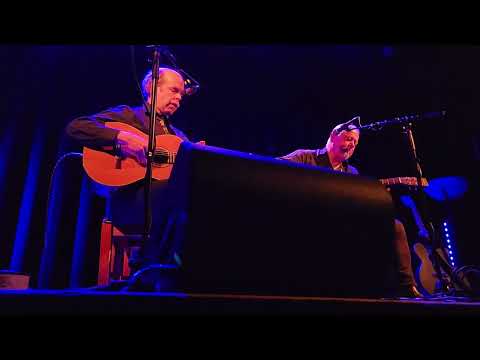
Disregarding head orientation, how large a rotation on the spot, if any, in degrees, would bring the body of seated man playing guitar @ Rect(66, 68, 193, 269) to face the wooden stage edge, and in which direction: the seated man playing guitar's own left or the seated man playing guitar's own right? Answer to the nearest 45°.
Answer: approximately 45° to the seated man playing guitar's own right

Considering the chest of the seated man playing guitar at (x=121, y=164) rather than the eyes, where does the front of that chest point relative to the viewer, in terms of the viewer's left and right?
facing the viewer and to the right of the viewer

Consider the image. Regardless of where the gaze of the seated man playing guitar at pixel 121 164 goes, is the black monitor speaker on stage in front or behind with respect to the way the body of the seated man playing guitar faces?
in front

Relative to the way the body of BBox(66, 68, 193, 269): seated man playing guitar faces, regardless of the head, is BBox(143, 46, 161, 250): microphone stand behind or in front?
in front

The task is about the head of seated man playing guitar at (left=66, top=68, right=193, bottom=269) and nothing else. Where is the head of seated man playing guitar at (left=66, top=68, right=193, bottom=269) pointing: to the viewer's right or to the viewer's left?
to the viewer's right

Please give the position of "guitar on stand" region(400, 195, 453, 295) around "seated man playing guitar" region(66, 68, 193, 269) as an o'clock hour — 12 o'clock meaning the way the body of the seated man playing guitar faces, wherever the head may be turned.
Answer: The guitar on stand is roughly at 10 o'clock from the seated man playing guitar.
